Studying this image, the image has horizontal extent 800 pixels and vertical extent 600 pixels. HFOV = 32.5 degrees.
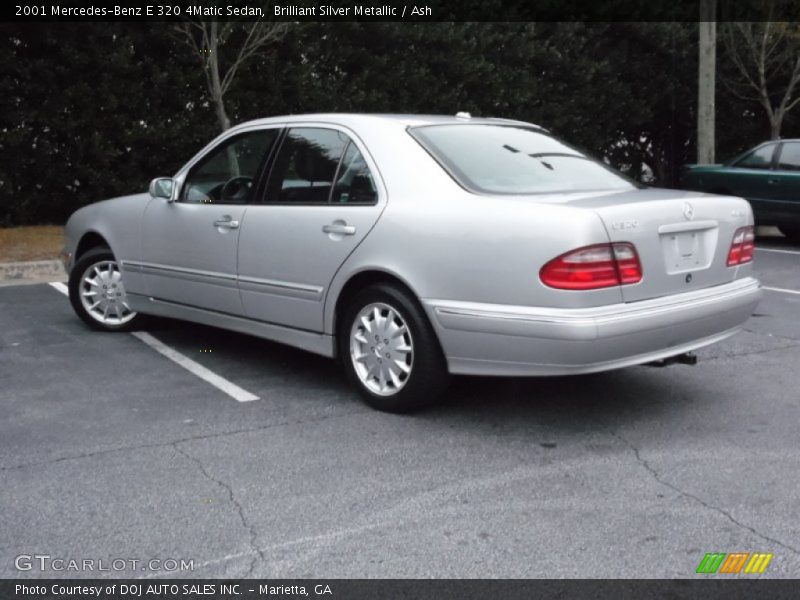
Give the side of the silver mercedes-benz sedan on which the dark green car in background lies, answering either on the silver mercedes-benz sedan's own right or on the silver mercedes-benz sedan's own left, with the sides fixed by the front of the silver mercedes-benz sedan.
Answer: on the silver mercedes-benz sedan's own right

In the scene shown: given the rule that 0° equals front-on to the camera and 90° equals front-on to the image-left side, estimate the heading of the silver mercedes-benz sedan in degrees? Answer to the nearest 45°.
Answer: approximately 135°
